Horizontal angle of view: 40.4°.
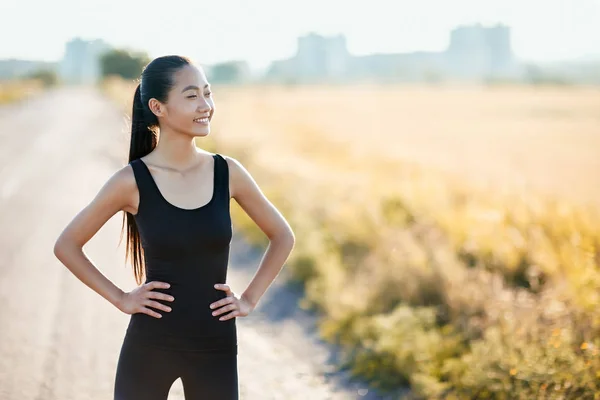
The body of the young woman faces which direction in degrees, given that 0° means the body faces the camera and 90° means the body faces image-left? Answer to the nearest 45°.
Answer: approximately 0°
